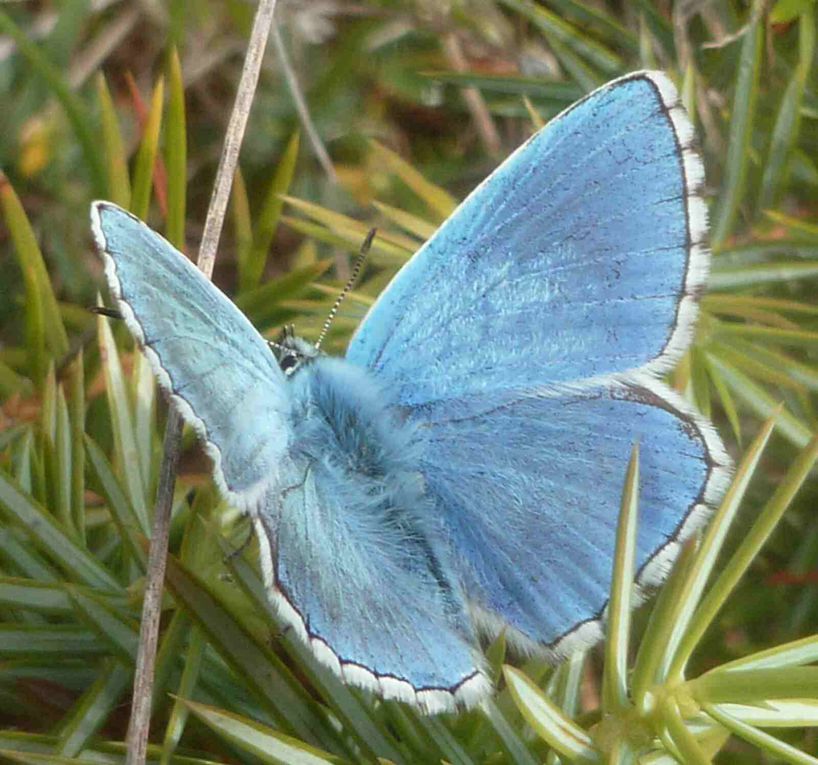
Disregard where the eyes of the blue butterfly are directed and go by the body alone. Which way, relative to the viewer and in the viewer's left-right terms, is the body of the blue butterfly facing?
facing away from the viewer and to the left of the viewer
